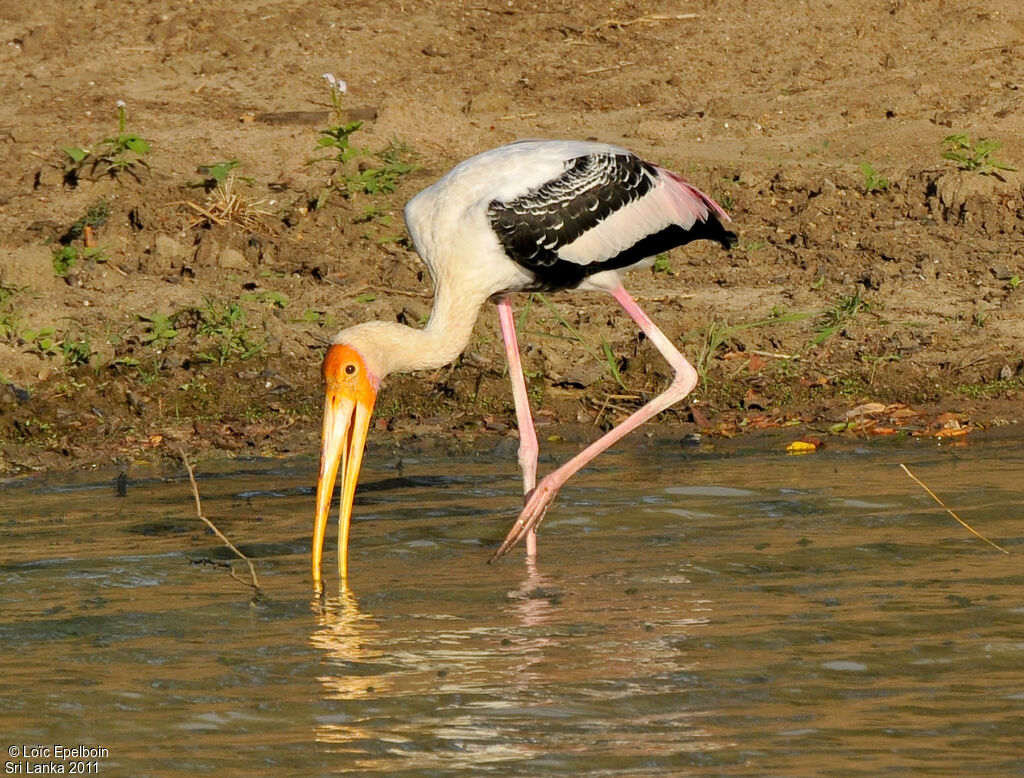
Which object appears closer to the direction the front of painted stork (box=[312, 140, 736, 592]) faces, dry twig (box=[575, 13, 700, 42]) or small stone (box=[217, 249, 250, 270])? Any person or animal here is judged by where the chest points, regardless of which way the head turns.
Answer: the small stone

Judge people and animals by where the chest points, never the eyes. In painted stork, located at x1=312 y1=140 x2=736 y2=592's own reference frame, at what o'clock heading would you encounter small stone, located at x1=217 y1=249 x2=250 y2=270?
The small stone is roughly at 2 o'clock from the painted stork.

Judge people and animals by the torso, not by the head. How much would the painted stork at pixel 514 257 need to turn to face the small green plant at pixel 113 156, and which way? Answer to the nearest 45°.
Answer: approximately 45° to its right

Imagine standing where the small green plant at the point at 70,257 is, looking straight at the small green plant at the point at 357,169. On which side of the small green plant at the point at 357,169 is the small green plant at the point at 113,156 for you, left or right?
left

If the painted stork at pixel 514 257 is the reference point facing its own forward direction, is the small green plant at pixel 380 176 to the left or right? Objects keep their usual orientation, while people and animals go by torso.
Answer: on its right

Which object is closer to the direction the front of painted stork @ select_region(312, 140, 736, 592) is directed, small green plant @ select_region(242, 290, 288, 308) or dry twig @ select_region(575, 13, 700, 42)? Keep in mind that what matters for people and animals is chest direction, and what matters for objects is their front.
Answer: the small green plant

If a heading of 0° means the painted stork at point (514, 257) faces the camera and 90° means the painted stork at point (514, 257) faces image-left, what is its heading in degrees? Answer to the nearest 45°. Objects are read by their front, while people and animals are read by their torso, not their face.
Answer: approximately 90°

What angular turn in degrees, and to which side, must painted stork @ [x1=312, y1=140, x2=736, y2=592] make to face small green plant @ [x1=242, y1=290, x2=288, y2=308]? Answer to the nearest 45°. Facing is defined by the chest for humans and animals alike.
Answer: approximately 45° to its right

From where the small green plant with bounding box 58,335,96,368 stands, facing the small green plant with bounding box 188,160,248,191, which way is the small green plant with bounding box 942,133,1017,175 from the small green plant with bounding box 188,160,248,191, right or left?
right

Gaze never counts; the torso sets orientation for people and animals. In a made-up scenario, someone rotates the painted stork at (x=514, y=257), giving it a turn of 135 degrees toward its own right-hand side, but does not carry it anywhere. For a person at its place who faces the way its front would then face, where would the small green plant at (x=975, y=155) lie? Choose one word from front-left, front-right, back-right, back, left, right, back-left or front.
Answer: front

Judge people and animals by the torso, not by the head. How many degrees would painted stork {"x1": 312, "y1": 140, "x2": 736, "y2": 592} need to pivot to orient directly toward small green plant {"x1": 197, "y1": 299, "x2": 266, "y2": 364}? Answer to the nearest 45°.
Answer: approximately 45° to its right

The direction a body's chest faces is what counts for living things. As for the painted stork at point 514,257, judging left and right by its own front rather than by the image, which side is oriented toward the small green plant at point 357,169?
right
